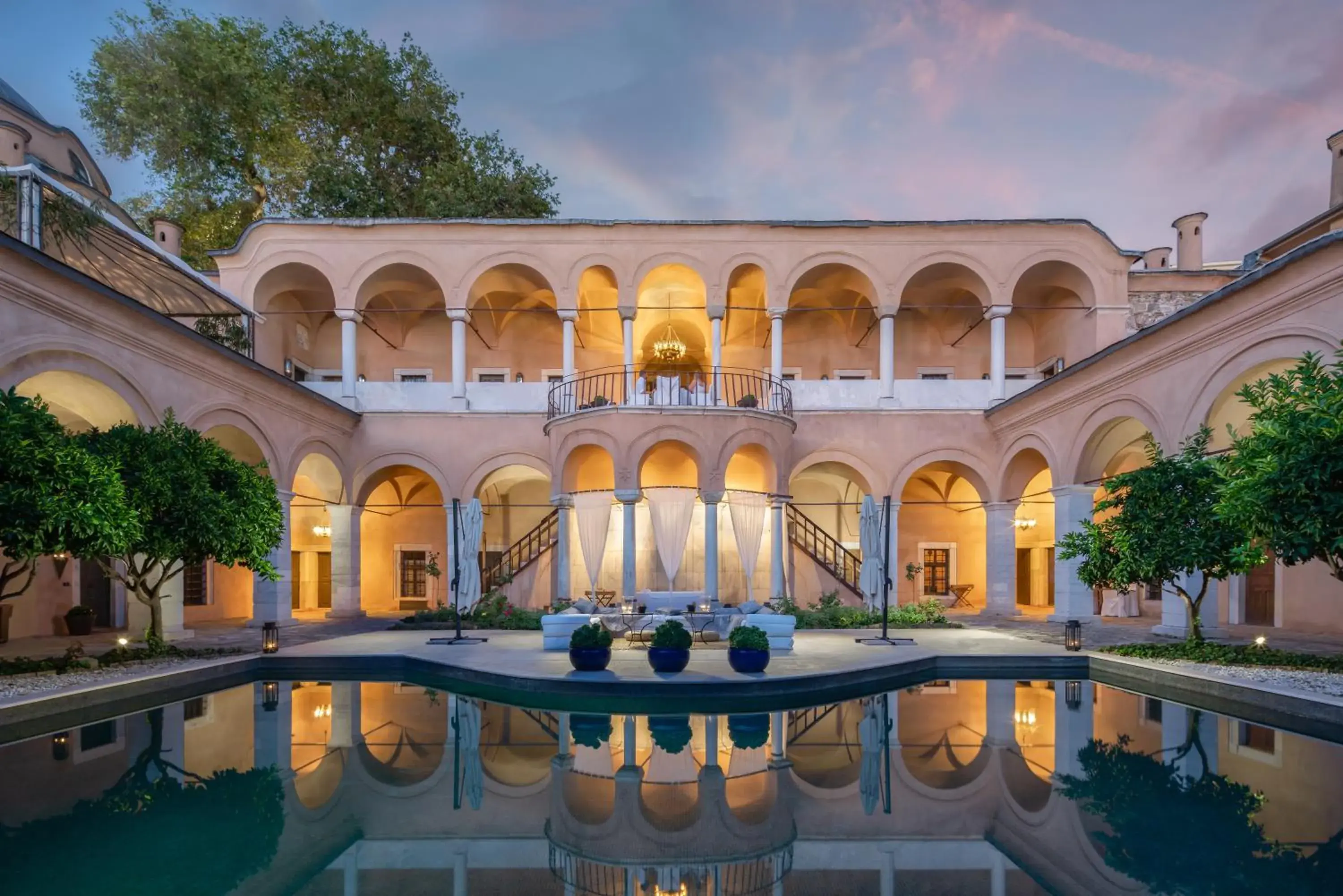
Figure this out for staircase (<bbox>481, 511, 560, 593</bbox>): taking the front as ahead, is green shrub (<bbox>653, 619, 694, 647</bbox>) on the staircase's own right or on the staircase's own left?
on the staircase's own left

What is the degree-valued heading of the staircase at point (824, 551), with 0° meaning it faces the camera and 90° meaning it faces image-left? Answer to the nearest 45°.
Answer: approximately 270°

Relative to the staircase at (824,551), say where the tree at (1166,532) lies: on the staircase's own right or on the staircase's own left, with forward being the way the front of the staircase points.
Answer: on the staircase's own right

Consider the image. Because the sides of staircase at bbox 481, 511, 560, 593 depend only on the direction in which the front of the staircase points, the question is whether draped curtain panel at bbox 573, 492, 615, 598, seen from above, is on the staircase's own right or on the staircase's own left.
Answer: on the staircase's own left

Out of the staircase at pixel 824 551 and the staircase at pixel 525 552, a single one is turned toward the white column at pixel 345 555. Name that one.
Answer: the staircase at pixel 525 552

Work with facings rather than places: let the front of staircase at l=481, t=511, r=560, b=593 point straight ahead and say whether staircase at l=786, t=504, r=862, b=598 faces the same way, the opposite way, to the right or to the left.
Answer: the opposite way

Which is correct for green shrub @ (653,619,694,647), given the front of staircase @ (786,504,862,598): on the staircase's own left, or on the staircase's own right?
on the staircase's own right

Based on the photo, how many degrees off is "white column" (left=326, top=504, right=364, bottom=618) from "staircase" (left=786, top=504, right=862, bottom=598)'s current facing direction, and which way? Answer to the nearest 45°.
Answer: approximately 180°

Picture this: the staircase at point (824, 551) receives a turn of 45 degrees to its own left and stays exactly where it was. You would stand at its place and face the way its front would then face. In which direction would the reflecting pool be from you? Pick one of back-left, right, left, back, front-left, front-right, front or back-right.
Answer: back-right

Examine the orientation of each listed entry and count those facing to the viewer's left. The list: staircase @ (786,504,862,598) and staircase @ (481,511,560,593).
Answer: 1

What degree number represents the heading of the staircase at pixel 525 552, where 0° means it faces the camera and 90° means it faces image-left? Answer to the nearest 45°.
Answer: approximately 90°
